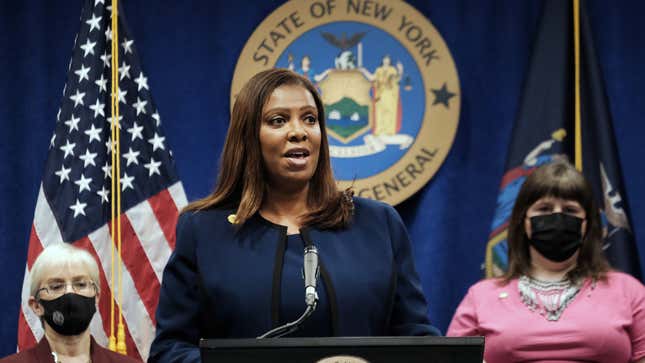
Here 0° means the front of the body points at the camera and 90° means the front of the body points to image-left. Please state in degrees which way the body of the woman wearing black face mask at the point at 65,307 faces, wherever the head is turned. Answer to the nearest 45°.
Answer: approximately 0°

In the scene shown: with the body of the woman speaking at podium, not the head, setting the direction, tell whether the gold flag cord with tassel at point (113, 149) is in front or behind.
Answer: behind

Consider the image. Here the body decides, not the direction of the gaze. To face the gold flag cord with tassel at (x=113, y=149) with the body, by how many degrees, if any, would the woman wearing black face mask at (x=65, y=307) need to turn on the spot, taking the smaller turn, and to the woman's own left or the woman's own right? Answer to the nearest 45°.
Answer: approximately 180°

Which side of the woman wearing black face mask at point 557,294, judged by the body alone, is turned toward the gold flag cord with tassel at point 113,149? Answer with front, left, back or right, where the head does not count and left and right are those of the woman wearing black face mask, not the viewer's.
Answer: right

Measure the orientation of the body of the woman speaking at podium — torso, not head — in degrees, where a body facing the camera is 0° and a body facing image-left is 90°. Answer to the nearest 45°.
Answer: approximately 0°

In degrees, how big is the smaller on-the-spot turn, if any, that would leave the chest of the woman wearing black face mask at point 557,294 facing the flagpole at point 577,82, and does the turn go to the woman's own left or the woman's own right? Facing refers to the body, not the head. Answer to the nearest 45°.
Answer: approximately 180°
